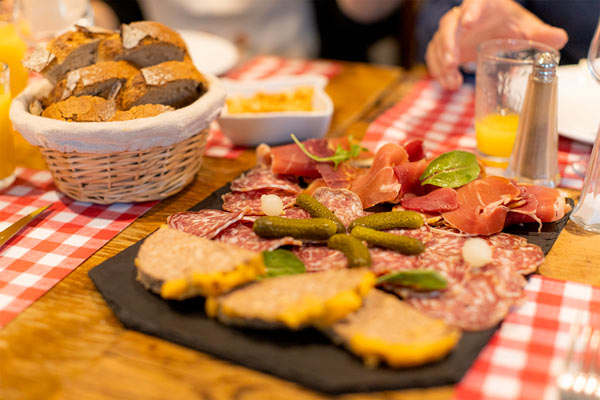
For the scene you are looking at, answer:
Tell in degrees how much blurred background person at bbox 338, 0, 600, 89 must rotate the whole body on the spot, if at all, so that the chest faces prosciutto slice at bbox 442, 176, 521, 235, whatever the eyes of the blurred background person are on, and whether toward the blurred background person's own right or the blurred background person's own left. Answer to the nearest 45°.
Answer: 0° — they already face it

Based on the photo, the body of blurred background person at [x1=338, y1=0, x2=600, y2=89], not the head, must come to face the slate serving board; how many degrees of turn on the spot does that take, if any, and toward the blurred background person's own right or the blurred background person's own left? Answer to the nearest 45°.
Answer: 0° — they already face it

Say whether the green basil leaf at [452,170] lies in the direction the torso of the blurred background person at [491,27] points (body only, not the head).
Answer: yes

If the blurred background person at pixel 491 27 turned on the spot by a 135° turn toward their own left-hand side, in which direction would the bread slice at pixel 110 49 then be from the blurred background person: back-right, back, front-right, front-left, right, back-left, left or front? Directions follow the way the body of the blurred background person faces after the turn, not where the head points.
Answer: back

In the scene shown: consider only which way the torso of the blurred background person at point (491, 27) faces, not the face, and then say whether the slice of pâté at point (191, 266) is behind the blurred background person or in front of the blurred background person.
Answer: in front

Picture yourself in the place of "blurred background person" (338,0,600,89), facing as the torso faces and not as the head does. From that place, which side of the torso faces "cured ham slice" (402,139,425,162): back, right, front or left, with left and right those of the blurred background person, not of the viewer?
front

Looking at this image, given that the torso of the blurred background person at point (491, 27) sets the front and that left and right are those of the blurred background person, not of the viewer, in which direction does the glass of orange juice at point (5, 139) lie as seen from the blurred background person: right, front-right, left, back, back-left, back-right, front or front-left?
front-right

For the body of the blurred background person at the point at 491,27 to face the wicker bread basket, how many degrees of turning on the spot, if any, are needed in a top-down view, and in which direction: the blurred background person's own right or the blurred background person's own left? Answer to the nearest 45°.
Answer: approximately 45° to the blurred background person's own right

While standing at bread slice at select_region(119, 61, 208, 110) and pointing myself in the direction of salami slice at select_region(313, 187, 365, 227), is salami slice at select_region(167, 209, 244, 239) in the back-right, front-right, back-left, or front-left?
front-right

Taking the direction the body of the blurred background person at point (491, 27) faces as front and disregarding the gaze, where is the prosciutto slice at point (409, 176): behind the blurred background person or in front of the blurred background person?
in front

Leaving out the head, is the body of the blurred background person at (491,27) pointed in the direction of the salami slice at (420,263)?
yes

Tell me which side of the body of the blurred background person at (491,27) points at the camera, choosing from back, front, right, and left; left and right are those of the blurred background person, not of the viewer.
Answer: front

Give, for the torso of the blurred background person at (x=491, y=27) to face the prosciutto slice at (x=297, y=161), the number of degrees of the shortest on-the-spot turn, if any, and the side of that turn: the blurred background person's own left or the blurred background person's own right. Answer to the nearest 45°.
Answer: approximately 45° to the blurred background person's own right

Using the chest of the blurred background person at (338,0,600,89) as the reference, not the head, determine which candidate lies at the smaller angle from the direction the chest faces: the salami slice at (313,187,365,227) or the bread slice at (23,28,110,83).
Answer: the salami slice
